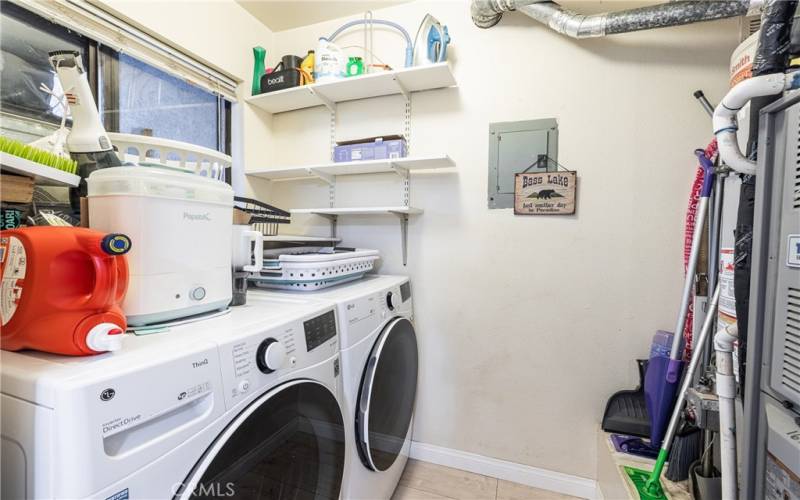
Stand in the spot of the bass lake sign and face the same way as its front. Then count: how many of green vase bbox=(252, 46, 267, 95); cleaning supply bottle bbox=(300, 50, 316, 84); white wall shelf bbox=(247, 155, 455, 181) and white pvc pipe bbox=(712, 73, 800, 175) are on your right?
3

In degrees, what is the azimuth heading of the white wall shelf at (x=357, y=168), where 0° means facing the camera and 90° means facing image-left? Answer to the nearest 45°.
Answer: approximately 45°

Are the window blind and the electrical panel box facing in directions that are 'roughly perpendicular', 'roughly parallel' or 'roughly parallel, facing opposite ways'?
roughly perpendicular

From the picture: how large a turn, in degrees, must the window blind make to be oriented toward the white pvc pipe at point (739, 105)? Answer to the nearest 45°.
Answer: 0° — it already faces it

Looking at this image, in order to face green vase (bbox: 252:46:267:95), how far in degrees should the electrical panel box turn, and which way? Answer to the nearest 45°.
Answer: approximately 90° to its right

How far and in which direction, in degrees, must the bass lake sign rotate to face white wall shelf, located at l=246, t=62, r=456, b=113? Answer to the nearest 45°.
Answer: approximately 90° to its right

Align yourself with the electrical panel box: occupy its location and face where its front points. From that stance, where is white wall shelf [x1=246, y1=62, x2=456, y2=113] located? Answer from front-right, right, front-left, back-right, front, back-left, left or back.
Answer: right

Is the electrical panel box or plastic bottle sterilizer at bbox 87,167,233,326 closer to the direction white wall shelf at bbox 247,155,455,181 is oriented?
the plastic bottle sterilizer

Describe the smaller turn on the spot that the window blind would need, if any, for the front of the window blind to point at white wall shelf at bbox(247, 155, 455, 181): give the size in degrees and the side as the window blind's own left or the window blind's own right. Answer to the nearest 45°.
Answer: approximately 45° to the window blind's own left
